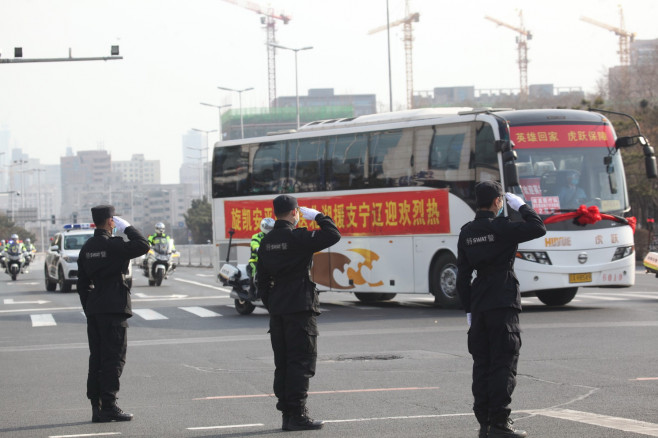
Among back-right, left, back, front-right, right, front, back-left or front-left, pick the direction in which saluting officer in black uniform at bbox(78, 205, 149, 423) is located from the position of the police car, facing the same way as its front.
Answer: front-right

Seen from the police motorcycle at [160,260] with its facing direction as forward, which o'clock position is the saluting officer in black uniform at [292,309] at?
The saluting officer in black uniform is roughly at 12 o'clock from the police motorcycle.

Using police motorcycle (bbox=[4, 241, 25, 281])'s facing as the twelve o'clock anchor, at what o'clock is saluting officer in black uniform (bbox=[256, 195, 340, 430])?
The saluting officer in black uniform is roughly at 12 o'clock from the police motorcycle.

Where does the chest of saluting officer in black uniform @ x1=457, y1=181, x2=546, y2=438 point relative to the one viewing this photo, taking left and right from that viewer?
facing away from the viewer and to the right of the viewer

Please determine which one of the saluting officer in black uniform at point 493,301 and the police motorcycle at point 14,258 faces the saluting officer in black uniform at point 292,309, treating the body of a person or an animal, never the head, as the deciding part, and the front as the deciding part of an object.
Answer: the police motorcycle

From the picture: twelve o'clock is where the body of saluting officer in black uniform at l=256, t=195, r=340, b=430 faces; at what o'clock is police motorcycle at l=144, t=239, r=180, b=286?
The police motorcycle is roughly at 10 o'clock from the saluting officer in black uniform.

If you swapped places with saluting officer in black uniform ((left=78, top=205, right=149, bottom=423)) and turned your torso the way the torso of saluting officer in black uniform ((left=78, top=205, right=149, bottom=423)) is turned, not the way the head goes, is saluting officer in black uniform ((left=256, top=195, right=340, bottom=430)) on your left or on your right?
on your right

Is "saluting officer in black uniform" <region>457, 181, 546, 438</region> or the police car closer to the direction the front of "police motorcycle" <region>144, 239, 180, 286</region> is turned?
the saluting officer in black uniform

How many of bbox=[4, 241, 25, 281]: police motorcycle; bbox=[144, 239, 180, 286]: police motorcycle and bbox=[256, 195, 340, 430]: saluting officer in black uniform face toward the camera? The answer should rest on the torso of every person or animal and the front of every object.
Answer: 2

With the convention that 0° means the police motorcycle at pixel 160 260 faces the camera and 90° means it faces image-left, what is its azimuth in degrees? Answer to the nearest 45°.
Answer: approximately 0°

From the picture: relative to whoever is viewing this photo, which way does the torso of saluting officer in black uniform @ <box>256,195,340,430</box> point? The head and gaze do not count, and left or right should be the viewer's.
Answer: facing away from the viewer and to the right of the viewer

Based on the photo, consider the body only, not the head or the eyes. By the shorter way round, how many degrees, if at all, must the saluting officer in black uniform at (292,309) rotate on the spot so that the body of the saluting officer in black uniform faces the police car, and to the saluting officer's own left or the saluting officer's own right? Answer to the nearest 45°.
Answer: approximately 45° to the saluting officer's own left

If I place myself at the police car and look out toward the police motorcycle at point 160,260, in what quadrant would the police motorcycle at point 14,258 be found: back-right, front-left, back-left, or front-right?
back-left

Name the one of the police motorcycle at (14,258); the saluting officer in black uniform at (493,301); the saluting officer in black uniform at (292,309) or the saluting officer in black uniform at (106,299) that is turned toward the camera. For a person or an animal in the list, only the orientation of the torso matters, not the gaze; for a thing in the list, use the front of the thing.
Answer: the police motorcycle
